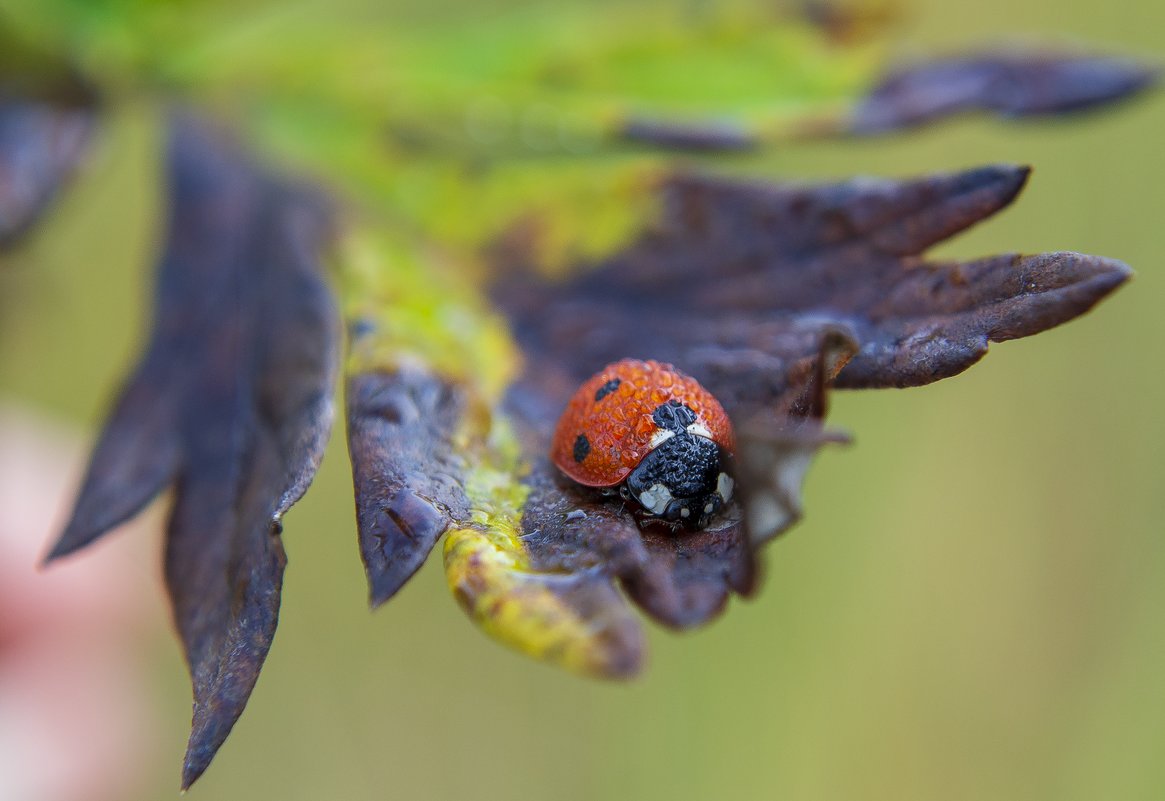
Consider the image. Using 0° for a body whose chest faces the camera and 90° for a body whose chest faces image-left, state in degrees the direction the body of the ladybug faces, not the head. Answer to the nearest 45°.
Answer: approximately 315°
